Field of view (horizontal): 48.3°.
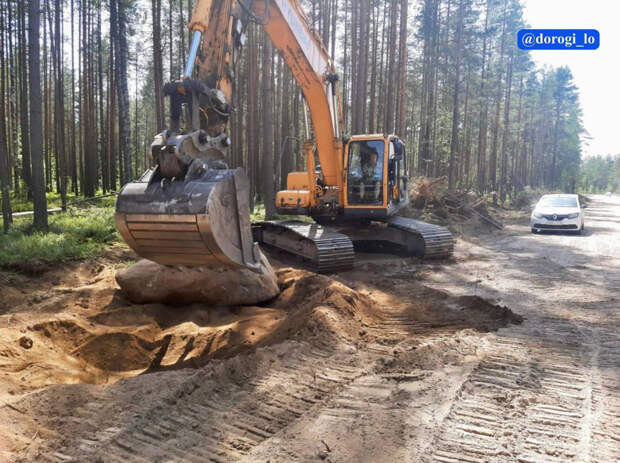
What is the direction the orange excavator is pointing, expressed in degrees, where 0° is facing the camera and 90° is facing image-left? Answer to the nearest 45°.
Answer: approximately 45°

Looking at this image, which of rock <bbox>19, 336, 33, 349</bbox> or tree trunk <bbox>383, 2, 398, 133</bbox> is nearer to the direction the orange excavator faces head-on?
the rock

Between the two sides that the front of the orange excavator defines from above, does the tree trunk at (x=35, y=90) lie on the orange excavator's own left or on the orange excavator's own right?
on the orange excavator's own right

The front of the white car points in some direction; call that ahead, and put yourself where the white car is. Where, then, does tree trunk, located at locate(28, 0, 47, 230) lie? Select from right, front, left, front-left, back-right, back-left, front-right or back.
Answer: front-right

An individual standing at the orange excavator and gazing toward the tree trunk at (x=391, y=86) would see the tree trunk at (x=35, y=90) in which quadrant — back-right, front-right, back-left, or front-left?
front-left

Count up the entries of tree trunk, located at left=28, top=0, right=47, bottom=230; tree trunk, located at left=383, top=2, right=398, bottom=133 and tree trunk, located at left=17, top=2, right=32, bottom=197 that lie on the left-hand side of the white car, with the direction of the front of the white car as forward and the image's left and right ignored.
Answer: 0

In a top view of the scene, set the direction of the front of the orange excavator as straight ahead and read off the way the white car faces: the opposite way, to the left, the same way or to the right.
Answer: the same way

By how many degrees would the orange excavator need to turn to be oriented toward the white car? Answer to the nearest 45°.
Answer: approximately 180°

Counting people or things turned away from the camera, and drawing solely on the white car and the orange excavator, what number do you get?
0

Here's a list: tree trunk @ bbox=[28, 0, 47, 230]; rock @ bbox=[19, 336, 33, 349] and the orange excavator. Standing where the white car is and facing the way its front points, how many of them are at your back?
0

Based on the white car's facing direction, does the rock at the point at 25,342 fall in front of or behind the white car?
in front

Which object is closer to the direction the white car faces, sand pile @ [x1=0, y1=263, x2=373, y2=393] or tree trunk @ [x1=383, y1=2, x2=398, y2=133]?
the sand pile

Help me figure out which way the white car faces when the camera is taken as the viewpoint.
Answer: facing the viewer
